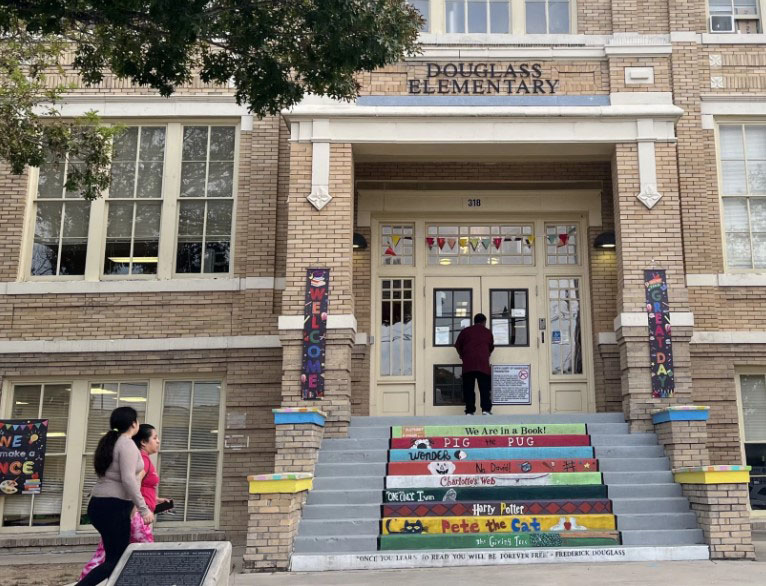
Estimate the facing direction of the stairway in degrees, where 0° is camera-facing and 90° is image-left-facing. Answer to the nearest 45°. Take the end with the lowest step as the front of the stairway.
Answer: approximately 0°

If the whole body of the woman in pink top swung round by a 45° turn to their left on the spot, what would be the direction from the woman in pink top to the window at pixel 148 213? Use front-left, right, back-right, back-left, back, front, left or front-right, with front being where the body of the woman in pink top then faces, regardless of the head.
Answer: front-left

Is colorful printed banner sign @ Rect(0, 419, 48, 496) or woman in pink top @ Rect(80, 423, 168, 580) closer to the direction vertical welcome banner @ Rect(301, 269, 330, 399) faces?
the woman in pink top

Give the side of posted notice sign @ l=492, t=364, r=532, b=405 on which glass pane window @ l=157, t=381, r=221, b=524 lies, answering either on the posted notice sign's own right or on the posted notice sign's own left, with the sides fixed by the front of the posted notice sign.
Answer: on the posted notice sign's own right

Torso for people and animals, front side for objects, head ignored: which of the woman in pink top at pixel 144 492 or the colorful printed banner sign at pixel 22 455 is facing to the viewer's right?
the woman in pink top

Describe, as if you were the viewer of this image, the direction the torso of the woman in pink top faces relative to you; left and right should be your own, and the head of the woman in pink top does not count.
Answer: facing to the right of the viewer

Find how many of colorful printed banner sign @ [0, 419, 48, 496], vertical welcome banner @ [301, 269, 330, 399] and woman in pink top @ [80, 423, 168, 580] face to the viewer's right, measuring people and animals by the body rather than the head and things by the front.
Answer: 1

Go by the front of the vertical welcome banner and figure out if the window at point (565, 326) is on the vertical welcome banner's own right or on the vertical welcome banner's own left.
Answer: on the vertical welcome banner's own left

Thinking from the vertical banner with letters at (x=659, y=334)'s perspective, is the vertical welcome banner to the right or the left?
on its right

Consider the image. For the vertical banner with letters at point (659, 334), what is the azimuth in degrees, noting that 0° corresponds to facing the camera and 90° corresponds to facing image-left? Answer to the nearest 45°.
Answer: approximately 0°

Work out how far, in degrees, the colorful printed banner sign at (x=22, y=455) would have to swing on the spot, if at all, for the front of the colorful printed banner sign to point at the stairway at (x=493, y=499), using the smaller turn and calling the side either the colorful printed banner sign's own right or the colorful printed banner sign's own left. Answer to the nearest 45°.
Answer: approximately 45° to the colorful printed banner sign's own left

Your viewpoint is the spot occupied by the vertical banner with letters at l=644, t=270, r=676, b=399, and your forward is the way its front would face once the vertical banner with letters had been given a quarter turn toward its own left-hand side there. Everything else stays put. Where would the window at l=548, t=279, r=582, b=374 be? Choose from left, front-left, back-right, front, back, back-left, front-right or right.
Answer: back-left

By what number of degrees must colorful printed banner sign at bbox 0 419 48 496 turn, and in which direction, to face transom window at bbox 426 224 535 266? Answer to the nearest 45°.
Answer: approximately 90° to its left
